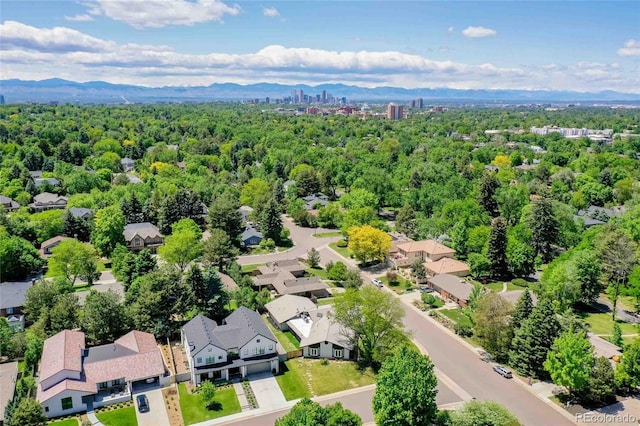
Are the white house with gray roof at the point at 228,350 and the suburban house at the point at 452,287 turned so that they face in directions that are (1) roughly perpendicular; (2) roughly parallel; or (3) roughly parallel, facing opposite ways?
roughly perpendicular

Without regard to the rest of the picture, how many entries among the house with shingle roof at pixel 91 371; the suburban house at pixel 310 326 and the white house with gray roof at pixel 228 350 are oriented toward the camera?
3

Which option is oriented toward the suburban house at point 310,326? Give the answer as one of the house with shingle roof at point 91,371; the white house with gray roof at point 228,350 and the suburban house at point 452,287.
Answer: the suburban house at point 452,287

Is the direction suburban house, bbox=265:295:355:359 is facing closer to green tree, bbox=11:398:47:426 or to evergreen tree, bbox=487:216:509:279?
the green tree

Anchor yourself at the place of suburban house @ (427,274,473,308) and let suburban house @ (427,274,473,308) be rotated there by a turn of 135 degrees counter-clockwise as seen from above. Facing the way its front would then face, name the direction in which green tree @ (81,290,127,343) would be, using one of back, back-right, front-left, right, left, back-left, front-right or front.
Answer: back-right

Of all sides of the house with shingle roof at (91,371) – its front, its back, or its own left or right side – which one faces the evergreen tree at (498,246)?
left

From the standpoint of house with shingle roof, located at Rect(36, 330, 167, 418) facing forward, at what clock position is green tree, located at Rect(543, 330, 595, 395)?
The green tree is roughly at 10 o'clock from the house with shingle roof.

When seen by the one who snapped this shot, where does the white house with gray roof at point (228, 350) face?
facing the viewer

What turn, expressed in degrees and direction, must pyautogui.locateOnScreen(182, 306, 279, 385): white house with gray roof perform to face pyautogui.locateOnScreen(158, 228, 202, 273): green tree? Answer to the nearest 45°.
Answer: approximately 180°

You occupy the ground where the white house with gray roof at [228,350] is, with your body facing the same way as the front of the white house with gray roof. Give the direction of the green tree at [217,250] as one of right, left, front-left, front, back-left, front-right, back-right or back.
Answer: back

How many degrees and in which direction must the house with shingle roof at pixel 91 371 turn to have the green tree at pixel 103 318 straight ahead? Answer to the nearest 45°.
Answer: approximately 180°

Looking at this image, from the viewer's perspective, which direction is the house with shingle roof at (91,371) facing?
toward the camera

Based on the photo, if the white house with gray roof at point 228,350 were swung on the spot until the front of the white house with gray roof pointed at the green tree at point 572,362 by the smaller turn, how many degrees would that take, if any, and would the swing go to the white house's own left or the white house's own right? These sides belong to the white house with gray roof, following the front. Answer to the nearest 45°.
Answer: approximately 90° to the white house's own left

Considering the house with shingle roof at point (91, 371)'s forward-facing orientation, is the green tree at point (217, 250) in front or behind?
behind

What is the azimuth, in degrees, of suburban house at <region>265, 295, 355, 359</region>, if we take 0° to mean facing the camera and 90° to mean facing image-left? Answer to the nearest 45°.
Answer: approximately 0°
